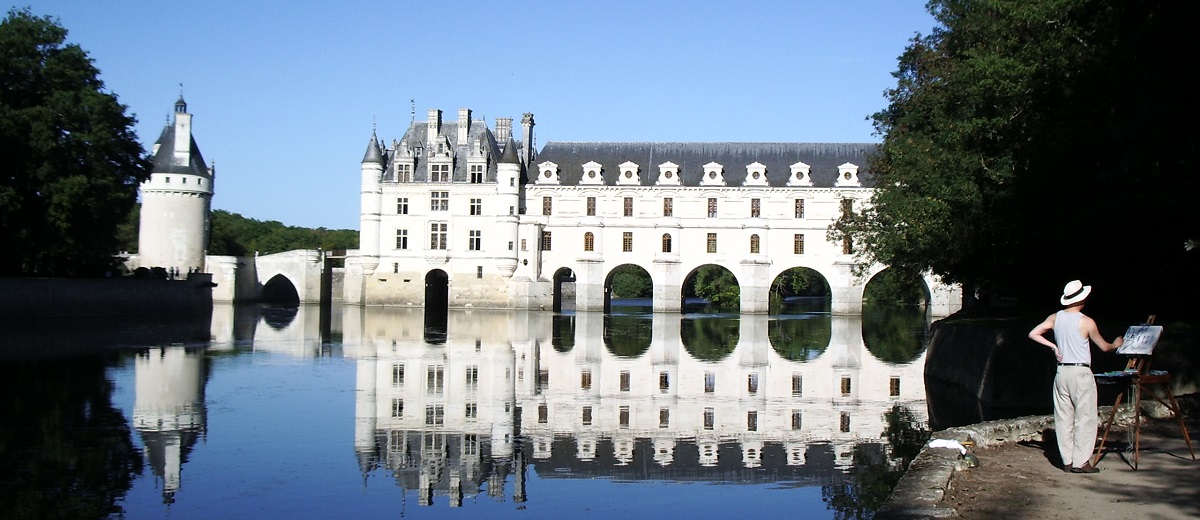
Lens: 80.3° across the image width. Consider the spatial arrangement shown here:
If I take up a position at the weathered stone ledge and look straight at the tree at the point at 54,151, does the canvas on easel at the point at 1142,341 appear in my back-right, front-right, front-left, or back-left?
back-right

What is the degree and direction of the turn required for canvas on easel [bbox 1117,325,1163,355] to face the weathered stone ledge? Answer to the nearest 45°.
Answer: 0° — it already faces it

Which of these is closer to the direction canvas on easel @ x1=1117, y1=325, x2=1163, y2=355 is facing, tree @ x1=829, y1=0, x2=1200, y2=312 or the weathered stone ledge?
the weathered stone ledge

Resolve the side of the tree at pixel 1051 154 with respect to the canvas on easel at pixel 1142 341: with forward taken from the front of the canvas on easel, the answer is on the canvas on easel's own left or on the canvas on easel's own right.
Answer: on the canvas on easel's own right

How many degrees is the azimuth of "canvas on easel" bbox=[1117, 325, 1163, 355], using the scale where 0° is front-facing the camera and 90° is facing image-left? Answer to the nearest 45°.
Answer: approximately 45°
